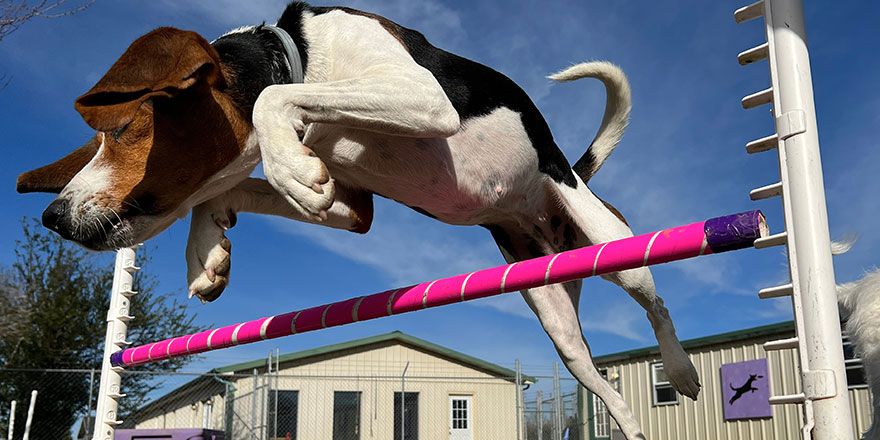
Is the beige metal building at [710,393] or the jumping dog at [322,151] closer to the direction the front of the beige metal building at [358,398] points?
the jumping dog

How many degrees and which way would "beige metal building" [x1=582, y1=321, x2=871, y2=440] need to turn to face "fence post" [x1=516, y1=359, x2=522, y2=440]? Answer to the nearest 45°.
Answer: approximately 45° to its right

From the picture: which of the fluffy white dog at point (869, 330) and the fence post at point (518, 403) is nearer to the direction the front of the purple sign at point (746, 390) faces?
the fluffy white dog

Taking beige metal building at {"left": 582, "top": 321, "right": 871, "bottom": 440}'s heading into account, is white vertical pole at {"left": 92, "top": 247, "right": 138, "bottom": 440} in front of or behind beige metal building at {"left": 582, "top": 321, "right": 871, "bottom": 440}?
in front

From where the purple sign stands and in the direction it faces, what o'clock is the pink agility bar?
The pink agility bar is roughly at 12 o'clock from the purple sign.

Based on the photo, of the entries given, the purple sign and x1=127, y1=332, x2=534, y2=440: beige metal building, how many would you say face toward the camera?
2

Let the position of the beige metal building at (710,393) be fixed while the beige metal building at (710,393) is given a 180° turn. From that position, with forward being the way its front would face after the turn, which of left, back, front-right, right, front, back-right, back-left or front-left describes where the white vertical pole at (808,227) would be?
back-right
